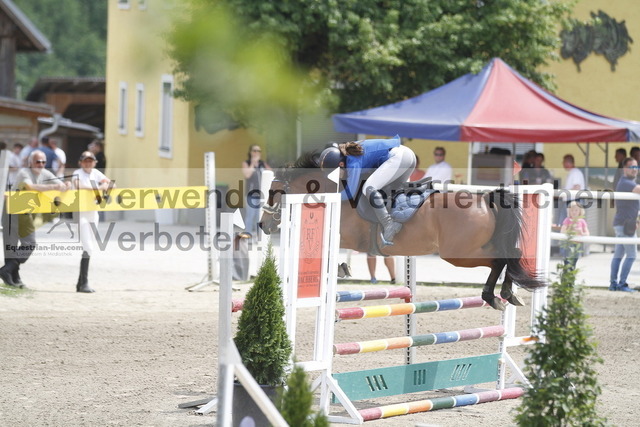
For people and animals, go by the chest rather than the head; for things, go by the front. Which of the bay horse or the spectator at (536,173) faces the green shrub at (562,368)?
the spectator

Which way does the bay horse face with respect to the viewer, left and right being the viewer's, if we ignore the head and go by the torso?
facing to the left of the viewer

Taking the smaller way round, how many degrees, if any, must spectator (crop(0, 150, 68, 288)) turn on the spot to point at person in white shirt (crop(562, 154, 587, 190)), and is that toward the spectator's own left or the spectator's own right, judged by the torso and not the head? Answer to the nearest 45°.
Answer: approximately 45° to the spectator's own left

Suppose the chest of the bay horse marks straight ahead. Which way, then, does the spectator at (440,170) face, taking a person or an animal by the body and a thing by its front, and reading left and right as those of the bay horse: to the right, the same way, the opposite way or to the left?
to the left

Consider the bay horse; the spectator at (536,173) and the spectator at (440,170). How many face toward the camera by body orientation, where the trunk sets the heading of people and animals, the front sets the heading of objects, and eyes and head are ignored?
2

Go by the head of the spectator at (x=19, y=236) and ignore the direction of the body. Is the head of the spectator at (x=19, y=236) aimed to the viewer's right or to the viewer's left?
to the viewer's right

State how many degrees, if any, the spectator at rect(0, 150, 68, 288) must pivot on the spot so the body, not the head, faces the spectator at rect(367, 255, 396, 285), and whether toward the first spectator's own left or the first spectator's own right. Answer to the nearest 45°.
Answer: approximately 45° to the first spectator's own left

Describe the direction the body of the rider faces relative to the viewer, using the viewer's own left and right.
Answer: facing to the left of the viewer

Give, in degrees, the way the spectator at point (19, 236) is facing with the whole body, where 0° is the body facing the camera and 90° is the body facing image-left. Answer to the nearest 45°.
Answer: approximately 315°

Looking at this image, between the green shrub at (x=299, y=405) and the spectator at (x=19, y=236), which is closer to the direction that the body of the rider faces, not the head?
the spectator
